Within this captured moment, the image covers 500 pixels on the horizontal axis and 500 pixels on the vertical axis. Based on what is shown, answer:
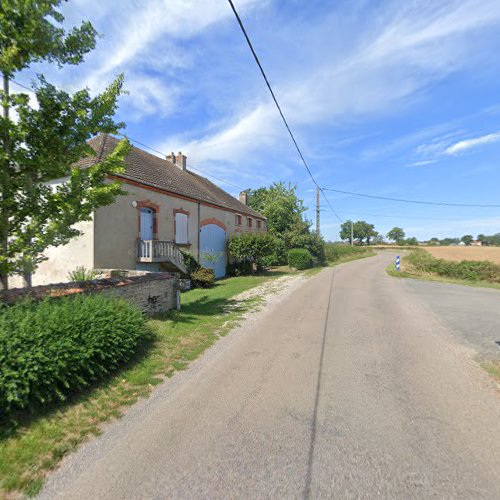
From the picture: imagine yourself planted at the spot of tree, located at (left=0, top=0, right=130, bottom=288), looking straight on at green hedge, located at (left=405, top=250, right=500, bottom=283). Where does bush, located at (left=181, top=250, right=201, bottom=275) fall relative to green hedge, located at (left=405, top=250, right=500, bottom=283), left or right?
left

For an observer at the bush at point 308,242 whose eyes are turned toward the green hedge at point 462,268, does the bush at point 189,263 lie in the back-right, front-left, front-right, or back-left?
front-right

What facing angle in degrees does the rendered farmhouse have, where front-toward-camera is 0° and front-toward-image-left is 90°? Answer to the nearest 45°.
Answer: approximately 315°

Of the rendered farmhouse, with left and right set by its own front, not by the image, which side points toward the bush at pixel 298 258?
left

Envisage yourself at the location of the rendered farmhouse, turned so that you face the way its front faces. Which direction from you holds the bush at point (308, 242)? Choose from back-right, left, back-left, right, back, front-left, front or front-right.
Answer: left

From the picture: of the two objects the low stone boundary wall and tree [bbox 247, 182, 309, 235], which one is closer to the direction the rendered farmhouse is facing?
the low stone boundary wall

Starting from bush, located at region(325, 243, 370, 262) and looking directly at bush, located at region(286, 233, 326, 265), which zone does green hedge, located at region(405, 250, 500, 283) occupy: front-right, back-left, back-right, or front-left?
front-left

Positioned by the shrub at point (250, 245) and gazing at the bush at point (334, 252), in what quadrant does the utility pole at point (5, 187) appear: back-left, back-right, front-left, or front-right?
back-right

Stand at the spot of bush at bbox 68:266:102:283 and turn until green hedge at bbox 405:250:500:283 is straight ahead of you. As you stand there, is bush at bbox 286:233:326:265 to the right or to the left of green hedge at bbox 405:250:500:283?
left

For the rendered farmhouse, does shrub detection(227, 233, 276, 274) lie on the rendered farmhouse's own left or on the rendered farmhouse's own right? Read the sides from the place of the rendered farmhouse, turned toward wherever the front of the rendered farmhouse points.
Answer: on the rendered farmhouse's own left

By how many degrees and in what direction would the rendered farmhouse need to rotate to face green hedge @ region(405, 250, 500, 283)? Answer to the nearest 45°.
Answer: approximately 45° to its left

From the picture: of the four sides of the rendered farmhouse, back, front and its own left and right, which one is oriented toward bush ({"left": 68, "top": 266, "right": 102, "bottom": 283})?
right

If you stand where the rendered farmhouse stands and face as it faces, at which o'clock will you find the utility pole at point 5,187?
The utility pole is roughly at 2 o'clock from the rendered farmhouse.

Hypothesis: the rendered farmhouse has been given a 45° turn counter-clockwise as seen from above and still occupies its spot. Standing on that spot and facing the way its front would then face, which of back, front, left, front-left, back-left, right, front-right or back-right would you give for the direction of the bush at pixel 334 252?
front-left

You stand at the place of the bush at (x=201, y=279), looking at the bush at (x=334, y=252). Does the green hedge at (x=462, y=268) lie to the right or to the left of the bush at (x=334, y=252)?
right

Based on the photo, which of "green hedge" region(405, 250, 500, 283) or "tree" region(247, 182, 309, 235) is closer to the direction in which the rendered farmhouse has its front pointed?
the green hedge

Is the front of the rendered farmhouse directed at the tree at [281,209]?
no
